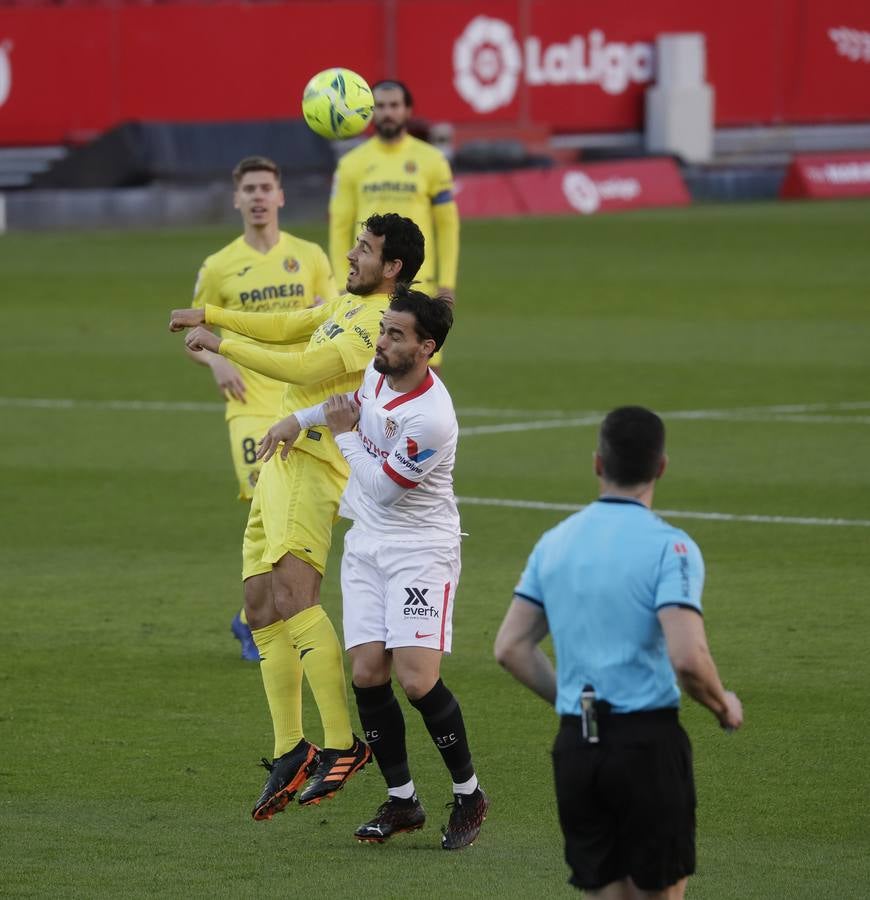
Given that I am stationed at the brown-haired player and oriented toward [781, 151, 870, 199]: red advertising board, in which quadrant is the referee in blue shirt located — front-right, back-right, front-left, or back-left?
back-right

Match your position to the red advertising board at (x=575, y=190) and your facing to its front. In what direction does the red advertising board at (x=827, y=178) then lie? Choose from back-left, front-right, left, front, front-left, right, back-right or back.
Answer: back-left

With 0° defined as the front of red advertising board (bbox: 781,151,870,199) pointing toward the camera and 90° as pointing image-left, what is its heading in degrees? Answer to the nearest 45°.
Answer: approximately 0°

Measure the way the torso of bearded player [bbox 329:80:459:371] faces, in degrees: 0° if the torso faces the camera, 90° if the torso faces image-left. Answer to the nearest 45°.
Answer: approximately 0°

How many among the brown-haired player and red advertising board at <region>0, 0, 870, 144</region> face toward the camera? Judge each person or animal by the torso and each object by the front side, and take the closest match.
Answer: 2

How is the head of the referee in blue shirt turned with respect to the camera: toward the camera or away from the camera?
away from the camera

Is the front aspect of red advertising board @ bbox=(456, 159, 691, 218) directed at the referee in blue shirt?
yes

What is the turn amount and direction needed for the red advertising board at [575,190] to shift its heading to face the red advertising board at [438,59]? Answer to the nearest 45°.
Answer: approximately 135° to its right

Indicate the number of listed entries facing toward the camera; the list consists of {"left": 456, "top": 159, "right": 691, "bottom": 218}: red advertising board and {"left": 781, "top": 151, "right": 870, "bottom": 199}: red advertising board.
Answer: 2
